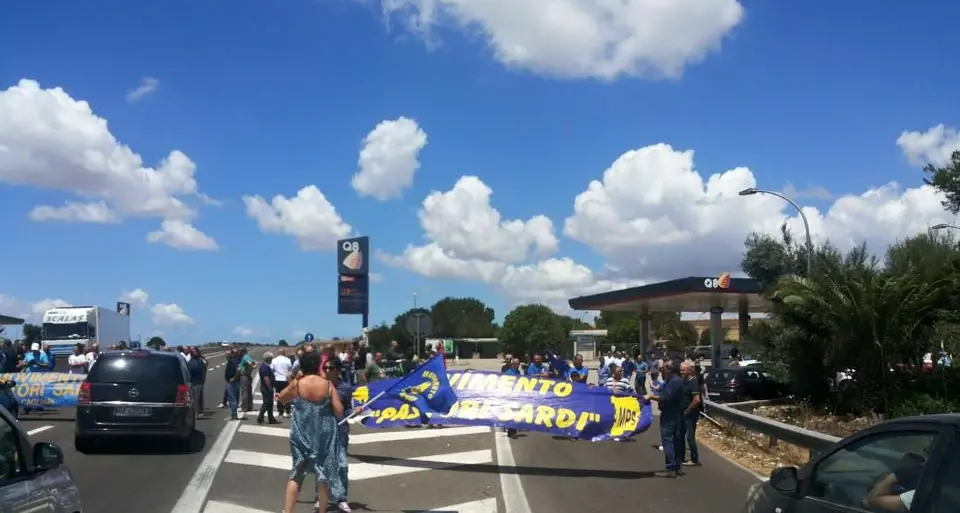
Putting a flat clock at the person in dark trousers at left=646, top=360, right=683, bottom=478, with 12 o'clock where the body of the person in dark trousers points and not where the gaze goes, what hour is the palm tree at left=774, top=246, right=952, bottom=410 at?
The palm tree is roughly at 4 o'clock from the person in dark trousers.

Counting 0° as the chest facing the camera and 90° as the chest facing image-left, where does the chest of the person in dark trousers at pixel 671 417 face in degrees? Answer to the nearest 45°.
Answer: approximately 90°

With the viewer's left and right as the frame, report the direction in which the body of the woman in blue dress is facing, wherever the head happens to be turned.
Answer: facing away from the viewer

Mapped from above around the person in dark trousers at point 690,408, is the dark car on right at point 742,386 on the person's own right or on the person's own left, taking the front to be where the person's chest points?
on the person's own right

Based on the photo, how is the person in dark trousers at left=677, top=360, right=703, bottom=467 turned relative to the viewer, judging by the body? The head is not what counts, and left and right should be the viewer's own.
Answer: facing to the left of the viewer

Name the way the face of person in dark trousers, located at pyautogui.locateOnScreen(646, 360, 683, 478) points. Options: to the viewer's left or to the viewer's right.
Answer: to the viewer's left

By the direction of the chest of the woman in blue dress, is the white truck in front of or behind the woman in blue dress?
in front

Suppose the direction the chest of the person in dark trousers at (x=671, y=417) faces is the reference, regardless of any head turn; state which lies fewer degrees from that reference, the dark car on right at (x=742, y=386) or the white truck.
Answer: the white truck

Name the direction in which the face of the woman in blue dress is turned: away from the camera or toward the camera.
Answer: away from the camera
